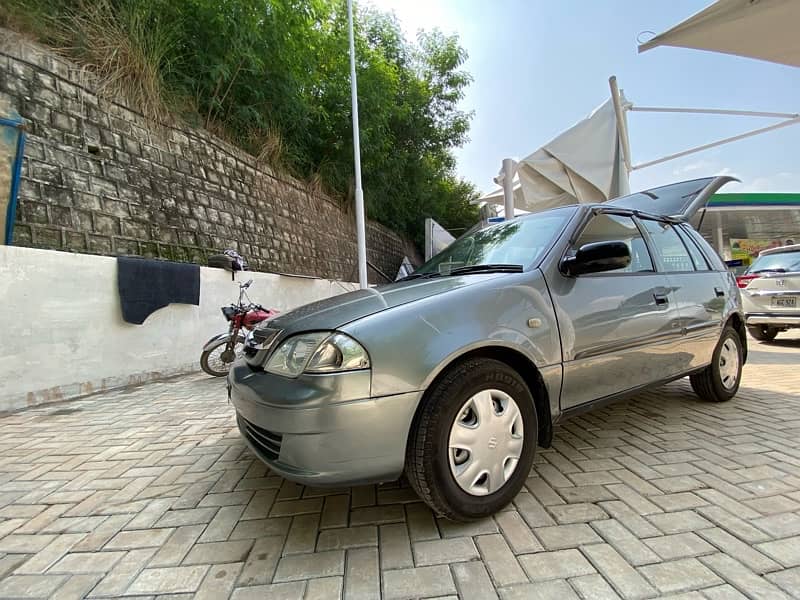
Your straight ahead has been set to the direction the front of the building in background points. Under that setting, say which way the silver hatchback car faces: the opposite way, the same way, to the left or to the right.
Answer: the same way

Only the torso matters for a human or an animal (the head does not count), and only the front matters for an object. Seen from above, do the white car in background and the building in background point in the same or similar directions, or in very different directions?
very different directions

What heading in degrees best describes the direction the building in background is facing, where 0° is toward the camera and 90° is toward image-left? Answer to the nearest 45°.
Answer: approximately 0°

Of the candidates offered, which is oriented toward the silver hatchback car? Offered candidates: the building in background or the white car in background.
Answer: the building in background

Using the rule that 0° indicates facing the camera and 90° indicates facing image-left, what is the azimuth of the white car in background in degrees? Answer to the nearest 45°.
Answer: approximately 180°

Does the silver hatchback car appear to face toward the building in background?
no

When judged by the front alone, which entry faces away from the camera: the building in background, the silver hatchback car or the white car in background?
the white car in background

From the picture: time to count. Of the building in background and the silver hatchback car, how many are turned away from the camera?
0

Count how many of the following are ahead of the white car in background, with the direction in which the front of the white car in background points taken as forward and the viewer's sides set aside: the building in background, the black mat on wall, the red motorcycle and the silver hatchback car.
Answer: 1

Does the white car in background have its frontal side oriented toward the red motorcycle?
no

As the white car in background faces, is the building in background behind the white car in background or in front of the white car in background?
in front

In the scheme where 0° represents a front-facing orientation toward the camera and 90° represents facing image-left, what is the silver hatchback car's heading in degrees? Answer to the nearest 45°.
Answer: approximately 45°

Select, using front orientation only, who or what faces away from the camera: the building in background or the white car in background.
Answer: the white car in background

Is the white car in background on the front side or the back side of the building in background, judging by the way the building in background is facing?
on the front side

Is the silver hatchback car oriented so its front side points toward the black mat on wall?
no

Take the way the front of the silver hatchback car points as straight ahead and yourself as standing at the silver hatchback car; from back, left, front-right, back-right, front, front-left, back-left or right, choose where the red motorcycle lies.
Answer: right

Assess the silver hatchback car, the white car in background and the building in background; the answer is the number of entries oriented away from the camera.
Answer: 1

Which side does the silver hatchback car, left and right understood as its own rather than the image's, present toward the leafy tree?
right

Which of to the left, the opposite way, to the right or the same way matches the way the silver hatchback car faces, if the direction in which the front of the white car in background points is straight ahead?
the opposite way

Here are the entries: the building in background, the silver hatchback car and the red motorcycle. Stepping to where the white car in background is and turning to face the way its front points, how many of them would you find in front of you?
1

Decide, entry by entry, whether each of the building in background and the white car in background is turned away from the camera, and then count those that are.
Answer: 1
